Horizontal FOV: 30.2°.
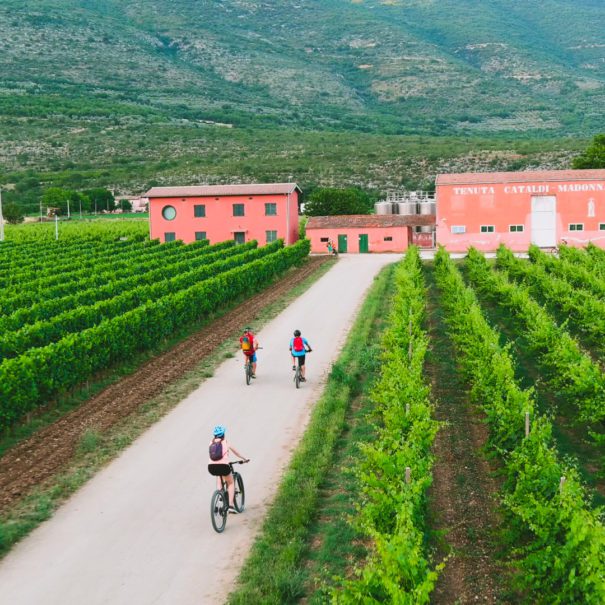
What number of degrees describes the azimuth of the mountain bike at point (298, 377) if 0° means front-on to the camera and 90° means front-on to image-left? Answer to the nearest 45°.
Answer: approximately 180°

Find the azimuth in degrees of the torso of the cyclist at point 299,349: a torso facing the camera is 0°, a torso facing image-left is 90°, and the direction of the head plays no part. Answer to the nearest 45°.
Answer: approximately 180°

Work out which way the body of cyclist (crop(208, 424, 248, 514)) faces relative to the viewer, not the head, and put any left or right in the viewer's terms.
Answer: facing away from the viewer and to the right of the viewer

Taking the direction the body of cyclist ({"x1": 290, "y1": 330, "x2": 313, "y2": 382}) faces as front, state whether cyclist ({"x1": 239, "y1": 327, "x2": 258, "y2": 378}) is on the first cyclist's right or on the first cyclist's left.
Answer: on the first cyclist's left

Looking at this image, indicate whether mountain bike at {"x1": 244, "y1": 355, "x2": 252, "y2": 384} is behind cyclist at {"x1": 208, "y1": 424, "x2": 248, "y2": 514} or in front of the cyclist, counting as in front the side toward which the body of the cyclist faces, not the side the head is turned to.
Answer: in front

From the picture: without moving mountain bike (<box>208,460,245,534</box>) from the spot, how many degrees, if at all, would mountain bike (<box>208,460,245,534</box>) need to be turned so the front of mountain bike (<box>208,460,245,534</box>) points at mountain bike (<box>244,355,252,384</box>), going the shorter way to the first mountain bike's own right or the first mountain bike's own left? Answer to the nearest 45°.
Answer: approximately 45° to the first mountain bike's own left

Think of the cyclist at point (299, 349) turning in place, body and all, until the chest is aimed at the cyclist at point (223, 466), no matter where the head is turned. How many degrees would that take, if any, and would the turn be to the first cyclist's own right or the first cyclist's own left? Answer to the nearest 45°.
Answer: approximately 180°

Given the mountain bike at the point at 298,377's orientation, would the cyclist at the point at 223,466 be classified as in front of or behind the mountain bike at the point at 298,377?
behind

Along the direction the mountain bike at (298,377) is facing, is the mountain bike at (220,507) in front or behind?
behind

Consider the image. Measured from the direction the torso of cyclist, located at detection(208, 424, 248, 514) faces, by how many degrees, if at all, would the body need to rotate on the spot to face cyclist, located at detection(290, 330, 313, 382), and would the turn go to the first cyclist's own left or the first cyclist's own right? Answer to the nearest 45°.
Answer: approximately 45° to the first cyclist's own left

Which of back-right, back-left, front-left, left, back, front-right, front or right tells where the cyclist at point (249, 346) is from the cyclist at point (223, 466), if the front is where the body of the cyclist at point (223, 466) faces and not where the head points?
front-left

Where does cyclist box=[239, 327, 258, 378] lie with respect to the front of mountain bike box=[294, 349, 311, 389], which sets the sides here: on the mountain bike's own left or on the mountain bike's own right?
on the mountain bike's own left

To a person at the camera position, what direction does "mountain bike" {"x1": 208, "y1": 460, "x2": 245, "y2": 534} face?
facing away from the viewer and to the right of the viewer
